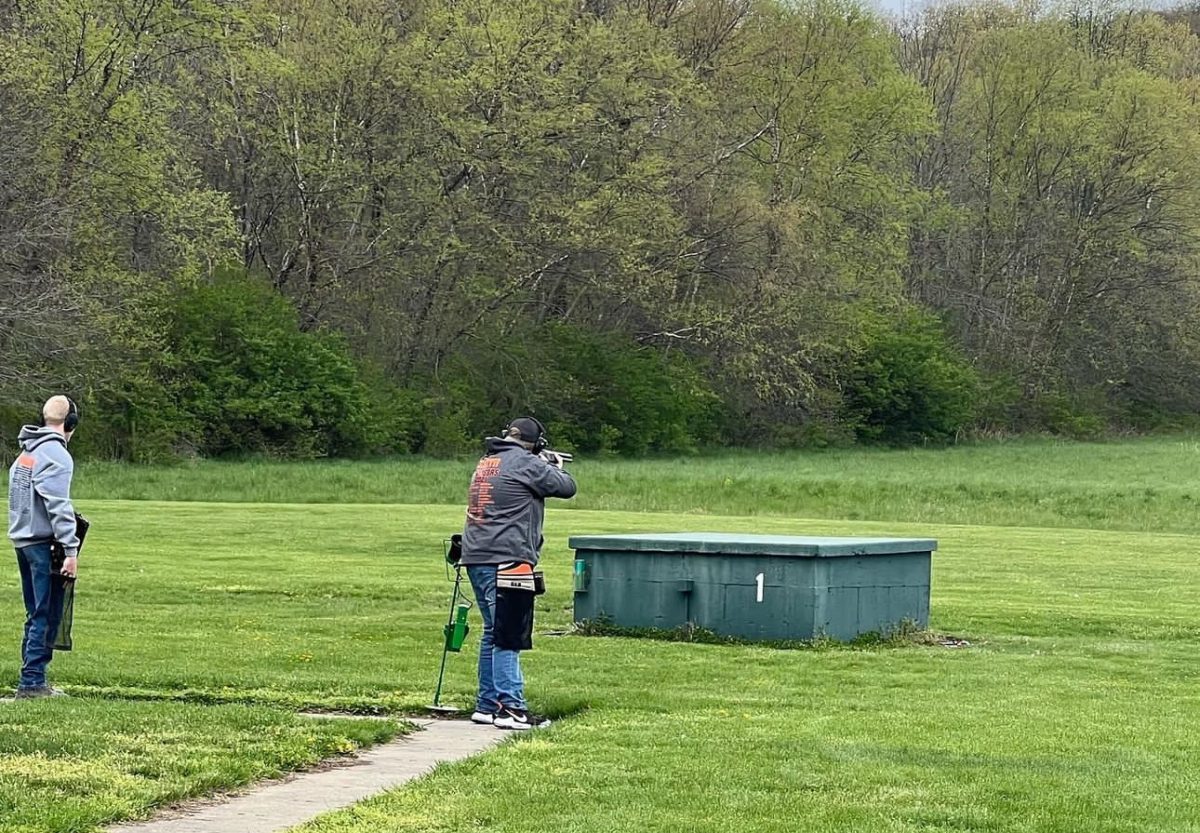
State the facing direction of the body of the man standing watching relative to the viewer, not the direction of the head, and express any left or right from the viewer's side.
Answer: facing away from the viewer and to the right of the viewer

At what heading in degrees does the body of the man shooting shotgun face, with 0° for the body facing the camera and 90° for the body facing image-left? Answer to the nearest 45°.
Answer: approximately 225°

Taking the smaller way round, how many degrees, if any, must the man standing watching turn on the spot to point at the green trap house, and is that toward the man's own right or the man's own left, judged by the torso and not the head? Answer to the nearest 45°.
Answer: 0° — they already face it

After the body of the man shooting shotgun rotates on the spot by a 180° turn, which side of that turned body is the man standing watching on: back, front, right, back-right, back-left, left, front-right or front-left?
front-right

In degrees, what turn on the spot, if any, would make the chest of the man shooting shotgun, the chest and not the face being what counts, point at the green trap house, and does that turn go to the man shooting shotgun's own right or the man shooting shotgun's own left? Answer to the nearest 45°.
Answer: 0° — they already face it

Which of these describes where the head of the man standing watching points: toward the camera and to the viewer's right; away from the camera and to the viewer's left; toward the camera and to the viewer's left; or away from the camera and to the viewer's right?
away from the camera and to the viewer's right
